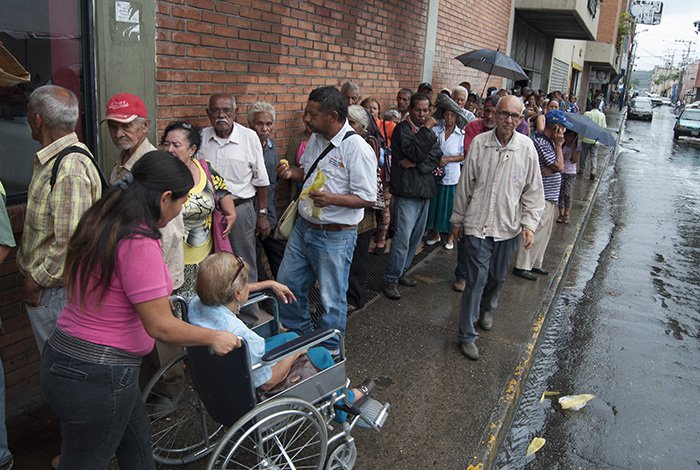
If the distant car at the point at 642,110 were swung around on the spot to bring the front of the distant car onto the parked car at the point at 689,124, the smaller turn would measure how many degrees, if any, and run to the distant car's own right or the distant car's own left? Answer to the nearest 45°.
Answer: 0° — it already faces it

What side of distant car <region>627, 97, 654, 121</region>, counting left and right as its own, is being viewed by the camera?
front

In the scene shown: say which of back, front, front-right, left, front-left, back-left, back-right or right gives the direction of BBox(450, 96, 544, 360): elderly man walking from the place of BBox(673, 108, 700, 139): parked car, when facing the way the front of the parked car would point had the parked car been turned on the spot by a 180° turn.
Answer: back

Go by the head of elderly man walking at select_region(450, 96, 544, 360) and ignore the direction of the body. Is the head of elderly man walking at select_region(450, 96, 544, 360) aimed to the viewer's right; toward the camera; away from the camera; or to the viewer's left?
toward the camera

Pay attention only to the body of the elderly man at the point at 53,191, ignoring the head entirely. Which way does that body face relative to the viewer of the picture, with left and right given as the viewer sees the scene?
facing to the left of the viewer

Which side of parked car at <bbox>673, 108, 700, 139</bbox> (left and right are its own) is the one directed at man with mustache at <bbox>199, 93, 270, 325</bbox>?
front

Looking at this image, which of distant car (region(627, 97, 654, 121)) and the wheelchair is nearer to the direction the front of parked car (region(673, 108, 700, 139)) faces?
the wheelchair

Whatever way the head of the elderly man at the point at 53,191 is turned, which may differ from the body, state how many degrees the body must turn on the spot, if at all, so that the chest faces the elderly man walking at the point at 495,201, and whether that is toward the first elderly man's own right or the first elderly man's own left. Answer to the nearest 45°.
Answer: approximately 180°

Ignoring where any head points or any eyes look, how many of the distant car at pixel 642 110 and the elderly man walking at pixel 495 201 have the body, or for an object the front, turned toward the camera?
2

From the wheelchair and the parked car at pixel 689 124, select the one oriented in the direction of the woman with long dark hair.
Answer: the parked car

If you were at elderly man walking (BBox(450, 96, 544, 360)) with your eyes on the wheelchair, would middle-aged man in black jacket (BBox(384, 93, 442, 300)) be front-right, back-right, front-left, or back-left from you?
back-right

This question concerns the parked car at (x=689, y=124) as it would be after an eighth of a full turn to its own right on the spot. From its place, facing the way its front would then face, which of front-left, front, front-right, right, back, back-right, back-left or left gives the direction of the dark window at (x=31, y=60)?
front-left

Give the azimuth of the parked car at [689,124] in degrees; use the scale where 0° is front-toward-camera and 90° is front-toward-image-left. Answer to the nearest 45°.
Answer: approximately 0°

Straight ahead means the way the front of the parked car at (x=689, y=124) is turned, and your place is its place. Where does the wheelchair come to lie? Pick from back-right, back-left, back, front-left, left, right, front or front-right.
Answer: front

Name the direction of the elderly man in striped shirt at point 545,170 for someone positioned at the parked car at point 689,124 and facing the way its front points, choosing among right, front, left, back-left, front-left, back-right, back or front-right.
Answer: front

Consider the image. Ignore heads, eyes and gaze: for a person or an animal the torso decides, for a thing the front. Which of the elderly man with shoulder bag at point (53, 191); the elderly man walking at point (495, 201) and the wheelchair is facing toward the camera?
the elderly man walking at point (495, 201)
